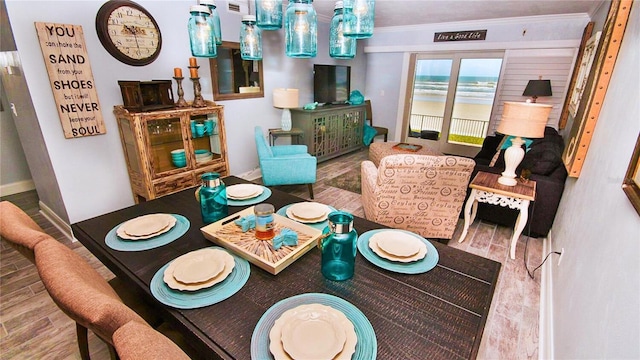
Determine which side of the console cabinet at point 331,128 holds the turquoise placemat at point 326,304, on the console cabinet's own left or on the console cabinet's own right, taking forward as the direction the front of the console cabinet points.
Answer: on the console cabinet's own right

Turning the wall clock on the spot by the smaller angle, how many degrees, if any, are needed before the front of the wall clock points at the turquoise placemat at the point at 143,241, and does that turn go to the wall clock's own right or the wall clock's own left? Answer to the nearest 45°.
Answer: approximately 45° to the wall clock's own right

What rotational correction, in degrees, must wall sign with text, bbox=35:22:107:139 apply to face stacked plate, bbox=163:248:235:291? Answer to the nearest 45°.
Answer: approximately 45° to its right

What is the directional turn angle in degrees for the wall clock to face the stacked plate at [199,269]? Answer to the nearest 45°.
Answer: approximately 45° to its right

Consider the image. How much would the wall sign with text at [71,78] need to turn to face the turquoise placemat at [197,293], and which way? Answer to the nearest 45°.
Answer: approximately 45° to its right

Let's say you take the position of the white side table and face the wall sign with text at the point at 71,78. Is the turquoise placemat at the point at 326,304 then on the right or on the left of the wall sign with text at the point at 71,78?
left

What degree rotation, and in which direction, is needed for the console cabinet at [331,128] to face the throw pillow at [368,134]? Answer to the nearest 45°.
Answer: approximately 90° to its left

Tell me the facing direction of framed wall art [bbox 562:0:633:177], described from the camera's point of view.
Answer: facing to the left of the viewer

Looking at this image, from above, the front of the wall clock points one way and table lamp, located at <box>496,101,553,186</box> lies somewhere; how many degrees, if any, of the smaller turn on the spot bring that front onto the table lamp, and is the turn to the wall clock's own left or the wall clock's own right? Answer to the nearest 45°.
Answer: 0° — it already faces it

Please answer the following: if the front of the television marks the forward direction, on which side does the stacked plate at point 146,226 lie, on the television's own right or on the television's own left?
on the television's own right
